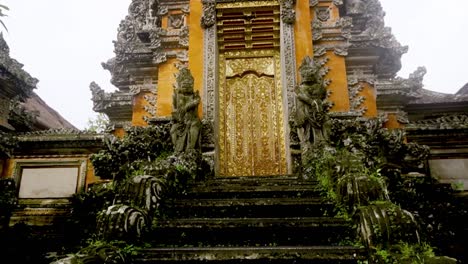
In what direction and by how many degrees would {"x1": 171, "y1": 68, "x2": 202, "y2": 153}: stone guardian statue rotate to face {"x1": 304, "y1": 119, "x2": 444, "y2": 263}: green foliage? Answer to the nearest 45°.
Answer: approximately 45° to its left

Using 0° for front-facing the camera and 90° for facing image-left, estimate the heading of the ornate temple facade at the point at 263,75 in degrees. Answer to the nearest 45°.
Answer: approximately 0°

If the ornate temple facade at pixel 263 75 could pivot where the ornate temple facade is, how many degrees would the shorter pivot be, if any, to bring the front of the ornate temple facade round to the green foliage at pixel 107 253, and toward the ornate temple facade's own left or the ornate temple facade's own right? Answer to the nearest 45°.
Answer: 0° — it already faces it

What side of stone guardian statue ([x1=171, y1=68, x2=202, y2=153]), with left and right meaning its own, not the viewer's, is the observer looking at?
front

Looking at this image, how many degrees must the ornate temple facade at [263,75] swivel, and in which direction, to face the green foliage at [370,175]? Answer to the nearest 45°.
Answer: approximately 45° to its left

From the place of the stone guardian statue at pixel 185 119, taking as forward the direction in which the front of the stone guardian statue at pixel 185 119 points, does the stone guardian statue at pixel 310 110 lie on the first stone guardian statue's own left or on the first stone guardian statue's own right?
on the first stone guardian statue's own left

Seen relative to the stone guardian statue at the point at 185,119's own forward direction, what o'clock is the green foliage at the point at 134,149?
The green foliage is roughly at 4 o'clock from the stone guardian statue.

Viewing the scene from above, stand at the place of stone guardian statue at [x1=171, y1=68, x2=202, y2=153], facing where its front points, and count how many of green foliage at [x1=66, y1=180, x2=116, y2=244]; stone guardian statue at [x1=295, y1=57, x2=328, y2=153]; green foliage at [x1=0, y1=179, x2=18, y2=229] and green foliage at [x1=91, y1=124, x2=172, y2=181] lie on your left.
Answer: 1

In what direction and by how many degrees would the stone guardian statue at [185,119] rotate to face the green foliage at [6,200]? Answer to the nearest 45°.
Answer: approximately 90° to its right

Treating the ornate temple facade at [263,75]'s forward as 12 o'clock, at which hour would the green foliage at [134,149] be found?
The green foliage is roughly at 2 o'clock from the ornate temple facade.

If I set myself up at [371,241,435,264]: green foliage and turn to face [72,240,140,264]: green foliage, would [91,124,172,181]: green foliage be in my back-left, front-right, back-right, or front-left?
front-right
